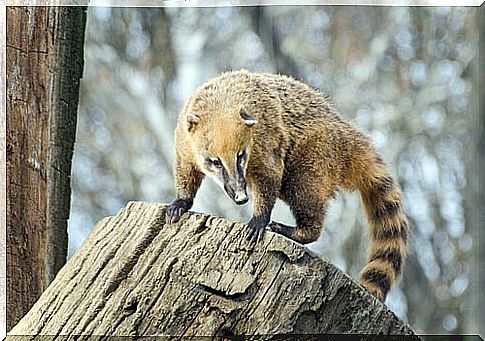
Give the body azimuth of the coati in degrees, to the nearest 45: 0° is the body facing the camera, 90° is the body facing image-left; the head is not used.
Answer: approximately 45°

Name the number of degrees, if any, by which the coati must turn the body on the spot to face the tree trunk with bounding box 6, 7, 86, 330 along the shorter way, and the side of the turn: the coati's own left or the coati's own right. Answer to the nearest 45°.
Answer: approximately 45° to the coati's own right
